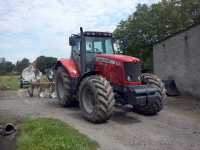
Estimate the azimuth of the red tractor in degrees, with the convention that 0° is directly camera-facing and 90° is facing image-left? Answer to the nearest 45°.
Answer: approximately 315°

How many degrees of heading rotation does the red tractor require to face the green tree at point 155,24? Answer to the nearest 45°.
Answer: approximately 135° to its left
